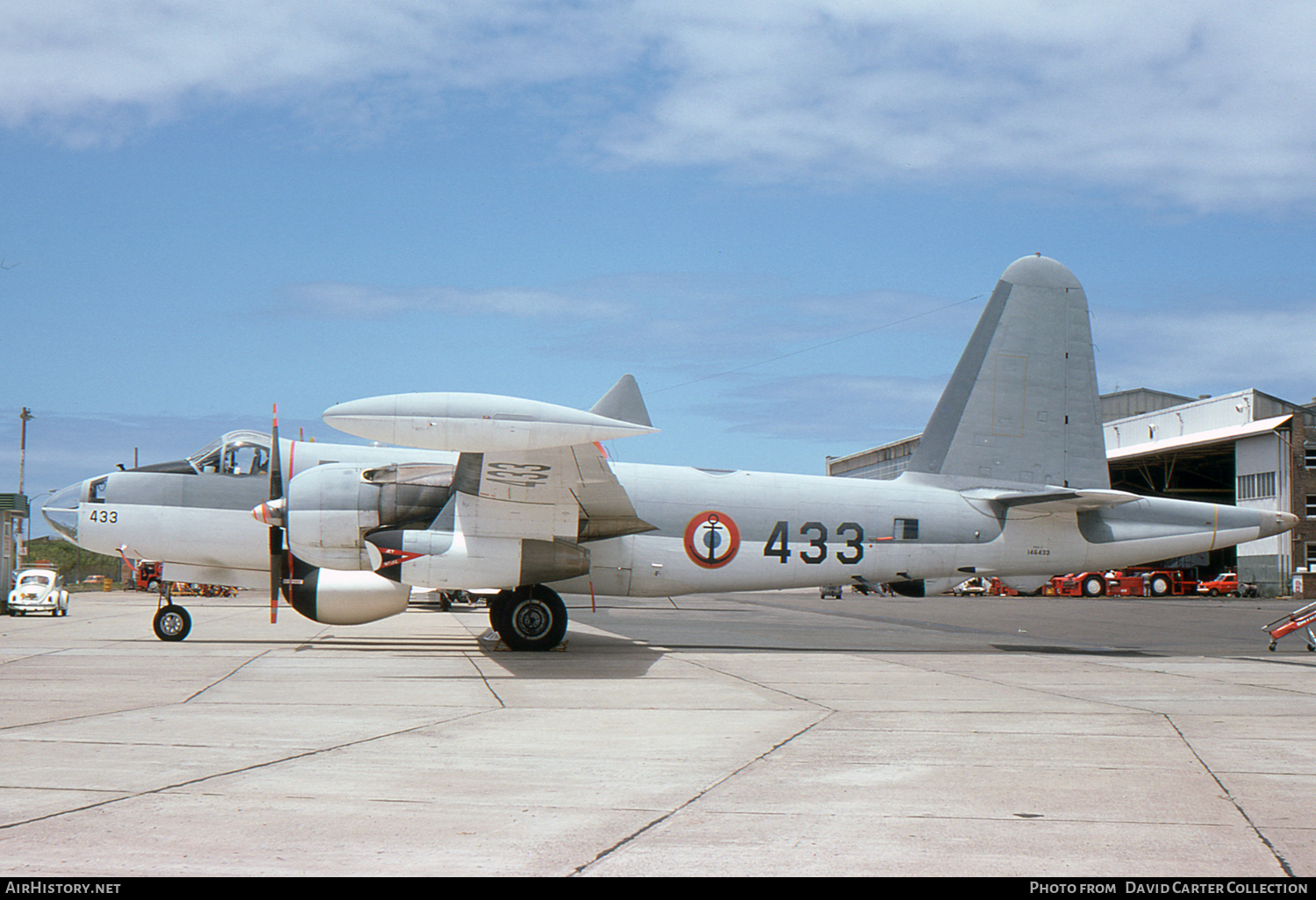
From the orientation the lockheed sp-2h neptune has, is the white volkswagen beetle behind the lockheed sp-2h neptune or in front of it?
in front

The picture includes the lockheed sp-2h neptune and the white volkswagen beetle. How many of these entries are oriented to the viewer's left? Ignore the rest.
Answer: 1

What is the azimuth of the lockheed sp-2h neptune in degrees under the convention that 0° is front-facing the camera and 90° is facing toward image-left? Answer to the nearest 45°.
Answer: approximately 90°

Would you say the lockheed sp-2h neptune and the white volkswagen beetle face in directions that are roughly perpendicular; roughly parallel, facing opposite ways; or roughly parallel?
roughly perpendicular
